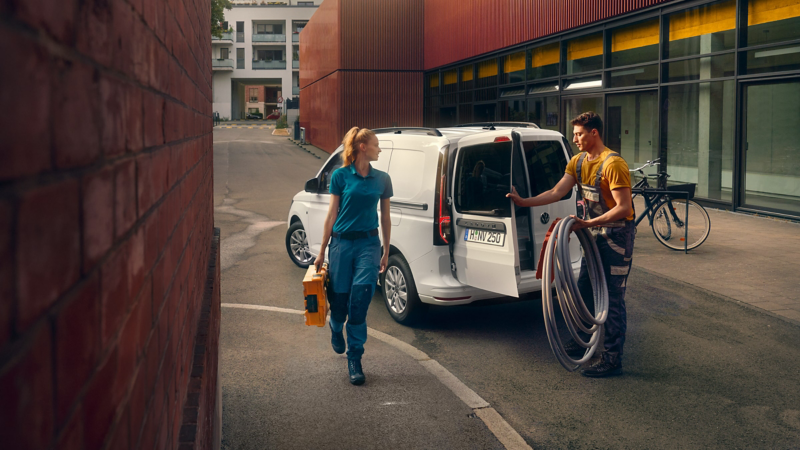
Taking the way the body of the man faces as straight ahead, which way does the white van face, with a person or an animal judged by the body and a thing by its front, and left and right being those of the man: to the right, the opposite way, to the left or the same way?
to the right

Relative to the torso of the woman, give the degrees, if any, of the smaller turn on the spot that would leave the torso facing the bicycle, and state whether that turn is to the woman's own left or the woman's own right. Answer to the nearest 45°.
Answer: approximately 135° to the woman's own left

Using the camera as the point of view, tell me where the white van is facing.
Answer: facing away from the viewer and to the left of the viewer

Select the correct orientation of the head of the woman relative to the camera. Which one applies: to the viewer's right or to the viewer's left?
to the viewer's right

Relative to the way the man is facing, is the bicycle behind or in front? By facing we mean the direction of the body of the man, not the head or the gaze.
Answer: behind

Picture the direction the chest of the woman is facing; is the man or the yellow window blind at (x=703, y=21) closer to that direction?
the man

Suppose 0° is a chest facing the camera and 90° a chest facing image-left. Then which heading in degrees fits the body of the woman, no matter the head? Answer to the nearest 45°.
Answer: approximately 0°

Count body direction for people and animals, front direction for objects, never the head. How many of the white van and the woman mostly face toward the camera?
1

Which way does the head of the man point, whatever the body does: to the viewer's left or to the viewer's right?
to the viewer's left

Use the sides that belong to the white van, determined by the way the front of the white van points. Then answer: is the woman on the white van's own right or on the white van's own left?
on the white van's own left
